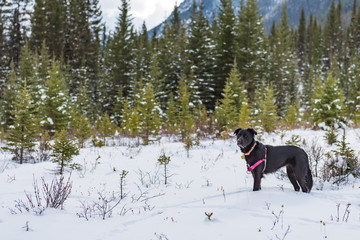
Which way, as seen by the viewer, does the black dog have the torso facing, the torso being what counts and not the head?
to the viewer's left

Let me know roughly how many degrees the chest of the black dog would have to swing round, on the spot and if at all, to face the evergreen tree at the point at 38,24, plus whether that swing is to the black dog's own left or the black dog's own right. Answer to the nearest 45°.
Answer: approximately 45° to the black dog's own right

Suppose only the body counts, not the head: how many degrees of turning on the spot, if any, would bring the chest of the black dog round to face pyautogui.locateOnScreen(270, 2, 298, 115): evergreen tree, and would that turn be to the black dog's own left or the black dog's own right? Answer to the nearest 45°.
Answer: approximately 90° to the black dog's own right

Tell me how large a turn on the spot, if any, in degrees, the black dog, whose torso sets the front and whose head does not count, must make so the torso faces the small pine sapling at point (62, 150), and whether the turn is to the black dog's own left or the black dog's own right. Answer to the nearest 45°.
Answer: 0° — it already faces it

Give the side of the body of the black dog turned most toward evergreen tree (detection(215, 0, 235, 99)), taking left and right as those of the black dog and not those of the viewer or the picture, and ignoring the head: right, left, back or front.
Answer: right
